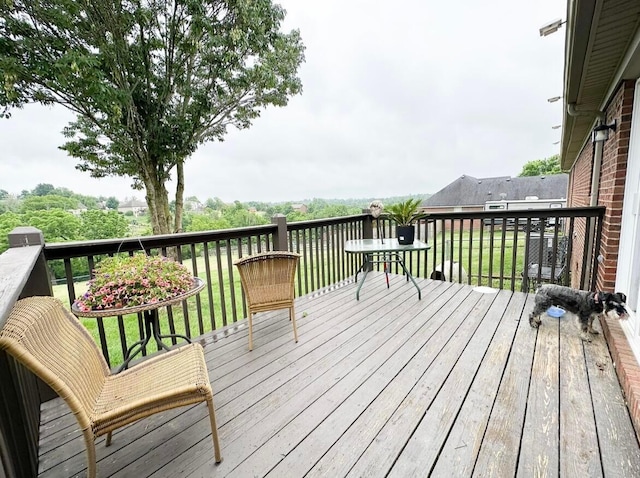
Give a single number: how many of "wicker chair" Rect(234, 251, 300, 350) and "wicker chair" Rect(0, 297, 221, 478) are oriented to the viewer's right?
1

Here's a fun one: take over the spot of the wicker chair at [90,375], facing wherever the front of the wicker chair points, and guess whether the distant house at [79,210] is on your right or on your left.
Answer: on your left

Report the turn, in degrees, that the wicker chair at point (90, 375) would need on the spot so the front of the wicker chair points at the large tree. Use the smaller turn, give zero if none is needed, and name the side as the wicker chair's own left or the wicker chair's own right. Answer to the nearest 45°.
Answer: approximately 90° to the wicker chair's own left

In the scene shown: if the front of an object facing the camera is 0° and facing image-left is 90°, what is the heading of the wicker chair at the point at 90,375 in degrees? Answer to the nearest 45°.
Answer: approximately 270°
